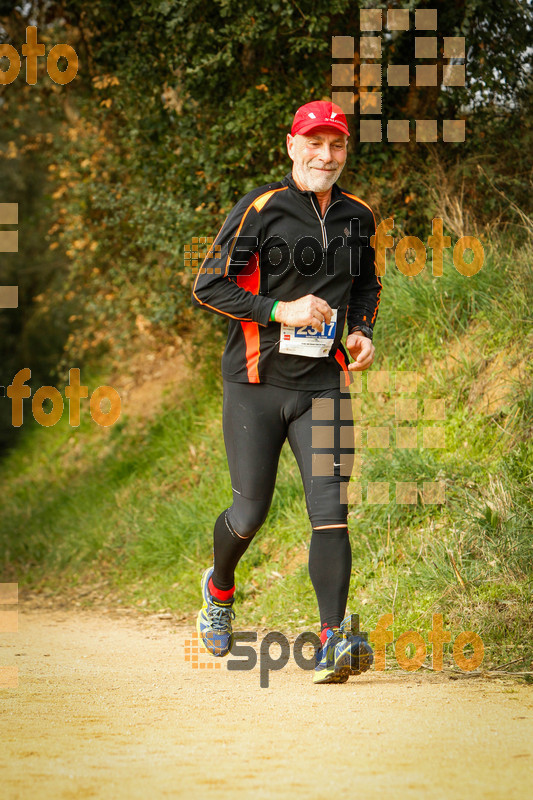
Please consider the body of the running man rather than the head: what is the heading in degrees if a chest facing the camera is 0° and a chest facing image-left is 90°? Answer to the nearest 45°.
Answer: approximately 315°
